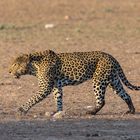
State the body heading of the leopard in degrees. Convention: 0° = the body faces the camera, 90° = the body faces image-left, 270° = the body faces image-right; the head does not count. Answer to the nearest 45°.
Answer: approximately 90°
